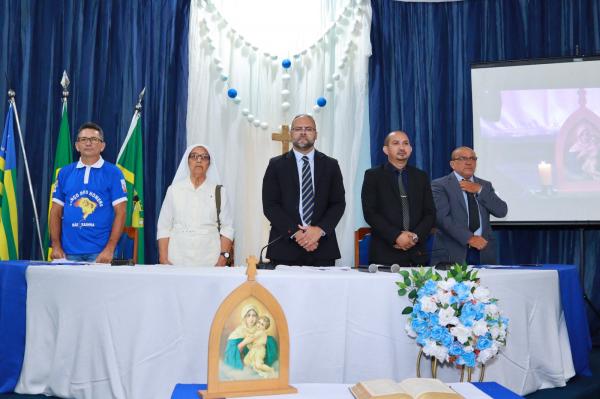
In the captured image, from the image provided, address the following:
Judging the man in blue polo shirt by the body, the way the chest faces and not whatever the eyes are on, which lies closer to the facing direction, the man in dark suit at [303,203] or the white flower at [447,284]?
the white flower

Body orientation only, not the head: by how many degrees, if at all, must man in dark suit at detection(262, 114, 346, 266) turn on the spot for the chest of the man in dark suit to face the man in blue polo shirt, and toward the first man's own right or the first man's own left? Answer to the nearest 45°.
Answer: approximately 90° to the first man's own right

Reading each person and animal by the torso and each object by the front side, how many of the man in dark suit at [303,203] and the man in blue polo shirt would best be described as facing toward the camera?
2

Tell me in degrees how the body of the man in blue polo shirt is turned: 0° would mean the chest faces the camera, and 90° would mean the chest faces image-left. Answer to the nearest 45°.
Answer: approximately 0°

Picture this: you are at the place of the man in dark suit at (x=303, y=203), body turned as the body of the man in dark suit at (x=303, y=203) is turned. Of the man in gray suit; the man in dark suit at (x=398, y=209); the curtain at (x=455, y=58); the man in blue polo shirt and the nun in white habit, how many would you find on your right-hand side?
2

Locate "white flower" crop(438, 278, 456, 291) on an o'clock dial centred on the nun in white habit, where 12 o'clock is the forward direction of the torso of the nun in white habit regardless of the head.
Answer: The white flower is roughly at 11 o'clock from the nun in white habit.
